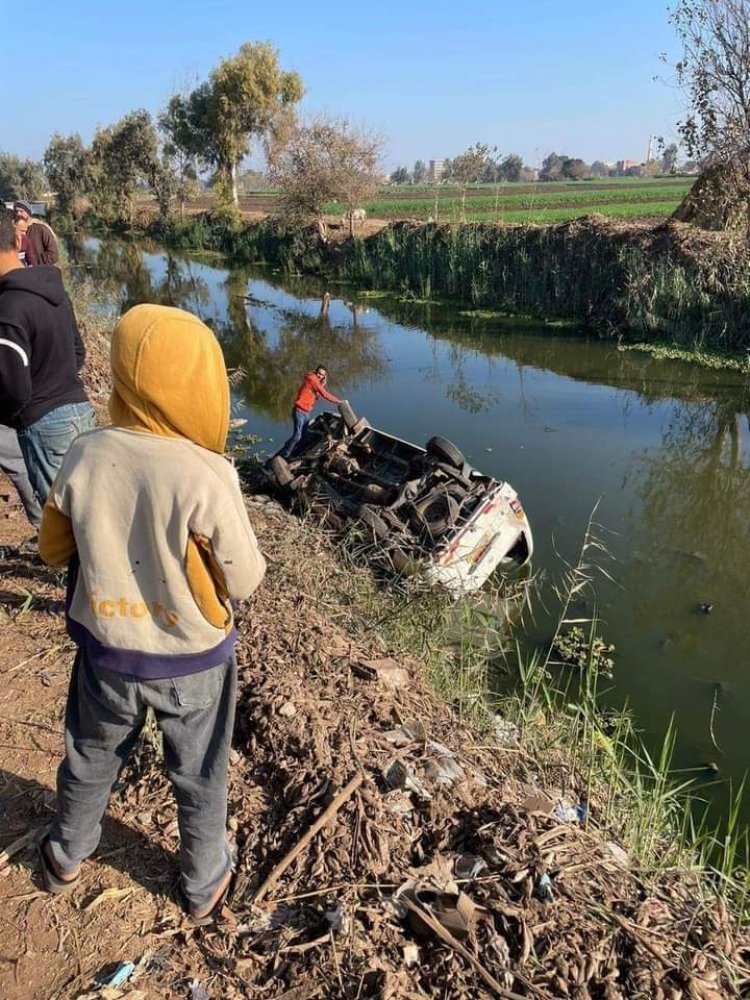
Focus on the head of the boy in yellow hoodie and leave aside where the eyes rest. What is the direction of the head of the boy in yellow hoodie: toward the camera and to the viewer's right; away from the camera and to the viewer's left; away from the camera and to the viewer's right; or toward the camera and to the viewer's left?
away from the camera and to the viewer's right

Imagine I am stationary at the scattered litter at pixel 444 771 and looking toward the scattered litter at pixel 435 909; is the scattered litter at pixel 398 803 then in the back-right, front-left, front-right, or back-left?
front-right

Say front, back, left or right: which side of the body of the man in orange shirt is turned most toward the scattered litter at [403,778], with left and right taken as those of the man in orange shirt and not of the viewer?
right

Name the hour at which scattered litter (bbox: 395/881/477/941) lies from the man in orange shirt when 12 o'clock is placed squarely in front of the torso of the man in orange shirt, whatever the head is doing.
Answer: The scattered litter is roughly at 3 o'clock from the man in orange shirt.

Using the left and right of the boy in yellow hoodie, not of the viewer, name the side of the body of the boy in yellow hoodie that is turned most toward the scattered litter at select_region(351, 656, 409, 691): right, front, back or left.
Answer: front

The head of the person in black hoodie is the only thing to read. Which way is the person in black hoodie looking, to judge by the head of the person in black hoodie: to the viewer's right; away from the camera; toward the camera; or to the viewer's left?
away from the camera

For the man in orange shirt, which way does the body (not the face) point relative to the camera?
to the viewer's right

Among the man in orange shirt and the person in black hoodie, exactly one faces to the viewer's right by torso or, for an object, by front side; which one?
the man in orange shirt

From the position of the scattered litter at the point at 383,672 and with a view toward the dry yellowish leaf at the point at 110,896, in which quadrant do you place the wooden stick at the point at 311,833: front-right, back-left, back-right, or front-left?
front-left

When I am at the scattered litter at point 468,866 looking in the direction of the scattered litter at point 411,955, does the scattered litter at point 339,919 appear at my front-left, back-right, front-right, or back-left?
front-right

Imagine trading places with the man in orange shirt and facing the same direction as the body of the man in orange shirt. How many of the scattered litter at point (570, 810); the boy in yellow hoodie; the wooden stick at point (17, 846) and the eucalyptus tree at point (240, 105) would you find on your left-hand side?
1

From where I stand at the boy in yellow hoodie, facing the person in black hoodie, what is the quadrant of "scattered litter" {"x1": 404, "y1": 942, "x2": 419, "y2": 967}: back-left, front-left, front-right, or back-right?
back-right
